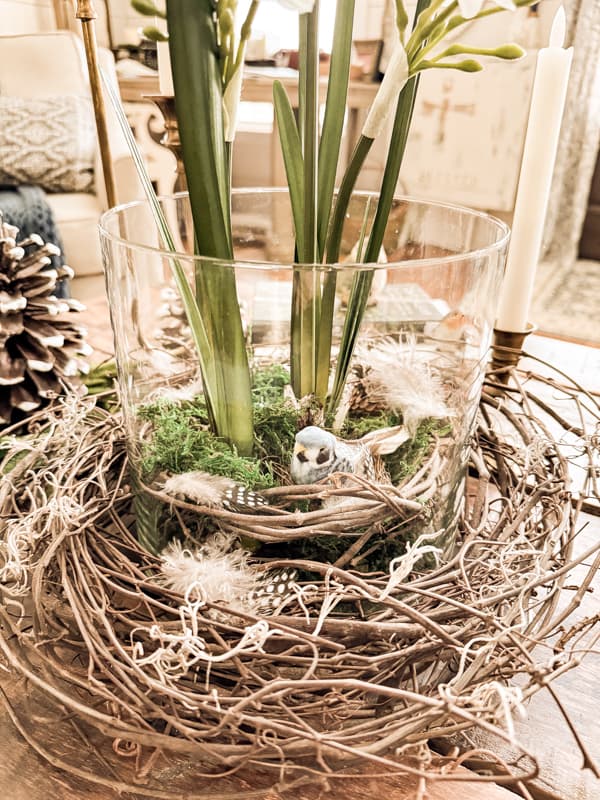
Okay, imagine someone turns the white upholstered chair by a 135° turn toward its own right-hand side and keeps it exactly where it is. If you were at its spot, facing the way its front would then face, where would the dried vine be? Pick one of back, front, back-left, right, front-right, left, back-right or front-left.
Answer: back-left

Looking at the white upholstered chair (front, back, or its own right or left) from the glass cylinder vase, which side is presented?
front

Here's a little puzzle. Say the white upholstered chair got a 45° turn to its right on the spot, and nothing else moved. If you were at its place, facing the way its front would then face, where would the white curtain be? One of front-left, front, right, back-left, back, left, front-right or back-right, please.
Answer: back-left

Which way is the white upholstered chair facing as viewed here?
toward the camera

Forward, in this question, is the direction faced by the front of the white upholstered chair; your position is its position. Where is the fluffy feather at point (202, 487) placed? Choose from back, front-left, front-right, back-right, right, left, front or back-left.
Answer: front

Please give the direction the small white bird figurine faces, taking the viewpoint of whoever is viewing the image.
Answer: facing the viewer and to the left of the viewer

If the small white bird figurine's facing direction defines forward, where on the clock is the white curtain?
The white curtain is roughly at 5 o'clock from the small white bird figurine.

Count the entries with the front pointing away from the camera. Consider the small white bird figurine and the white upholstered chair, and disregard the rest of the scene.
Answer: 0

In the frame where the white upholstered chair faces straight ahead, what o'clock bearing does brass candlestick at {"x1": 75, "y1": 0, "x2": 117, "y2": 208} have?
The brass candlestick is roughly at 12 o'clock from the white upholstered chair.

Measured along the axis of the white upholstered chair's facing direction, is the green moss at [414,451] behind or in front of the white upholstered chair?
in front

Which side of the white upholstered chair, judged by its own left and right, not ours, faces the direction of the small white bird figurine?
front

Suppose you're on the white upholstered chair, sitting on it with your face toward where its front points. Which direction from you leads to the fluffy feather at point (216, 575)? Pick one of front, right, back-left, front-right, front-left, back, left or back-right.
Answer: front

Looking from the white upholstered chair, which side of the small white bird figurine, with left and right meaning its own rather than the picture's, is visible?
right

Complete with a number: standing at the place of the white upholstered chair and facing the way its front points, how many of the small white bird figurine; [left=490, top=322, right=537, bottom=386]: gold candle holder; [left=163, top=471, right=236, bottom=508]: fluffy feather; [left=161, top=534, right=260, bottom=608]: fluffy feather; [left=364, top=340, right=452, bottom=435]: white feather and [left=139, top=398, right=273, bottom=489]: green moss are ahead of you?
6

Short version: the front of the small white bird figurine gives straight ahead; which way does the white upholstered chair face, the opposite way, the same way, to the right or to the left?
to the left
